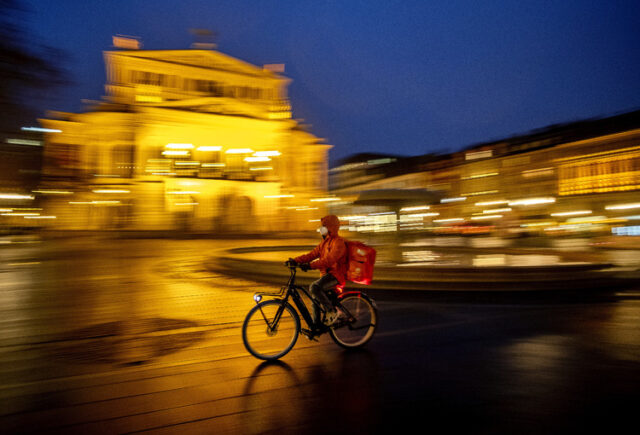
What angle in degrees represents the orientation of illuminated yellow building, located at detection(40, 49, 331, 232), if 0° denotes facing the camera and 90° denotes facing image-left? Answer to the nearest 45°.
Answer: approximately 315°

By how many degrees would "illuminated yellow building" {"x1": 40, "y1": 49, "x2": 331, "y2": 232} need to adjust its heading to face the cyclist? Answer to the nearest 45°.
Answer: approximately 45° to its right

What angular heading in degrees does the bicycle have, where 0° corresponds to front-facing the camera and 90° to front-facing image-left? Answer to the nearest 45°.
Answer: approximately 45°

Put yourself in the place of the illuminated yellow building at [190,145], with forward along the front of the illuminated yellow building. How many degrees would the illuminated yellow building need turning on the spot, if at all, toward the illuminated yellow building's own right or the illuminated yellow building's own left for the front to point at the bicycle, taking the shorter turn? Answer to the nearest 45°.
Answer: approximately 45° to the illuminated yellow building's own right
